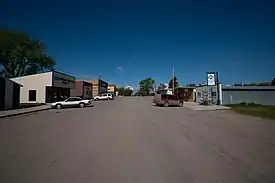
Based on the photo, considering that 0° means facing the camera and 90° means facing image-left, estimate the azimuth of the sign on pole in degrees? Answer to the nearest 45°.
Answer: approximately 0°

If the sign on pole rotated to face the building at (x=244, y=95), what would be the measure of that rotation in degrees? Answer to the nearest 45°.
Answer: approximately 135° to its left
